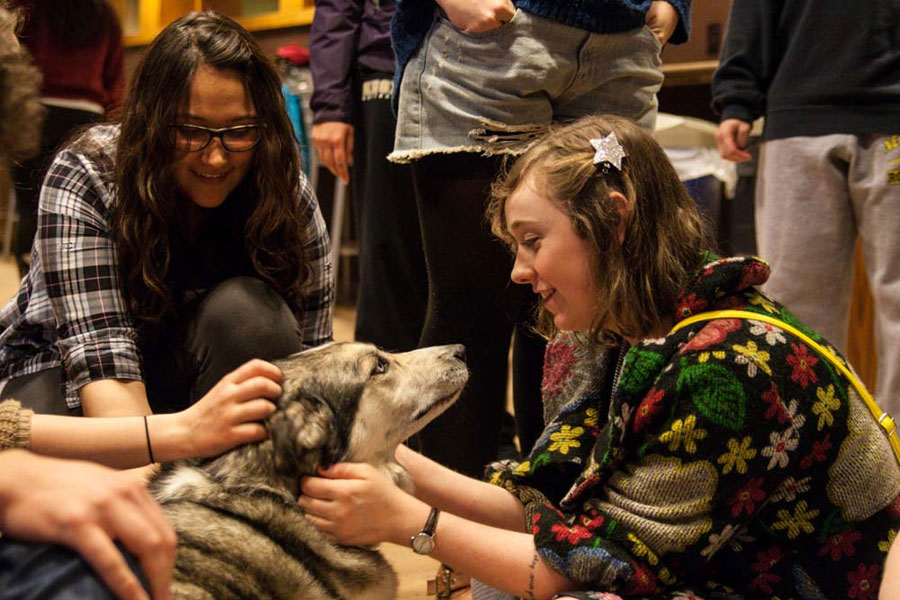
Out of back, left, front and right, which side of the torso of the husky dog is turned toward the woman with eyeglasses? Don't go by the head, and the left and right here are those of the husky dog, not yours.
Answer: left

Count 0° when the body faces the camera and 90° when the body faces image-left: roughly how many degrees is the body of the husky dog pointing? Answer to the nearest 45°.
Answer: approximately 270°

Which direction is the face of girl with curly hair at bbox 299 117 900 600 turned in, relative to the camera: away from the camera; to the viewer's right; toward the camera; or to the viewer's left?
to the viewer's left

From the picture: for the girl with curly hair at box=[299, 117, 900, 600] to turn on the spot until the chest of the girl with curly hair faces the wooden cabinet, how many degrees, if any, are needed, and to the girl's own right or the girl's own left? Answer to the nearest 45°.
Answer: approximately 45° to the girl's own right

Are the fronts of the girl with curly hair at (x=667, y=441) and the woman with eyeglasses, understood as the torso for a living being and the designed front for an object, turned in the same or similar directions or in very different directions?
very different directions

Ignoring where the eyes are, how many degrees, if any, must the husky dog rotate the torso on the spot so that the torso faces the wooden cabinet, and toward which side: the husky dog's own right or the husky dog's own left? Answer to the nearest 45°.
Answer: approximately 90° to the husky dog's own left

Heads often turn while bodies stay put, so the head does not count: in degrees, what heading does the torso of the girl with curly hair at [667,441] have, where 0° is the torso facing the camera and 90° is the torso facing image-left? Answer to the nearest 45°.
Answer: approximately 90°

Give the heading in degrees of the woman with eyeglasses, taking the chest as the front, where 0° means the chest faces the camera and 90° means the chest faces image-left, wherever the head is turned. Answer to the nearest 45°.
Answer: approximately 315°
